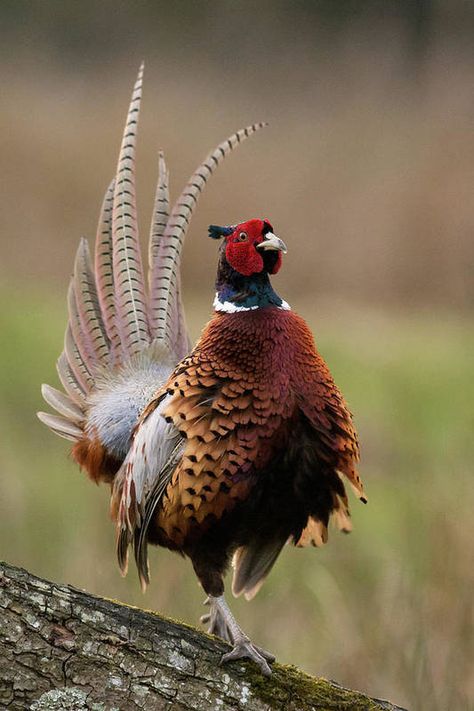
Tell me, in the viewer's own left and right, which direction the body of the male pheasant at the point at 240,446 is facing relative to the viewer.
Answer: facing the viewer and to the right of the viewer
